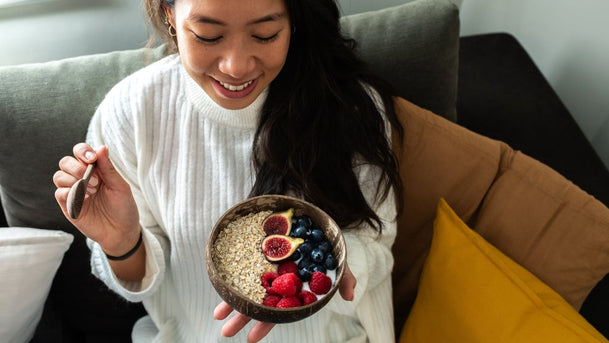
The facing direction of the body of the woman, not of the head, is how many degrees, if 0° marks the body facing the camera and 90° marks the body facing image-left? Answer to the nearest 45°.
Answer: approximately 0°
